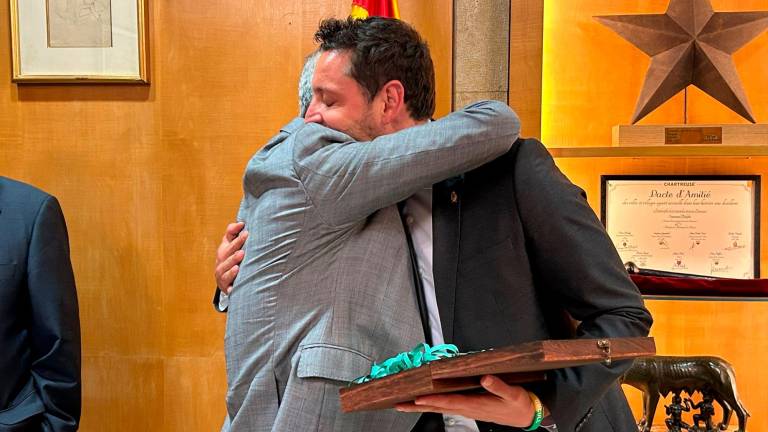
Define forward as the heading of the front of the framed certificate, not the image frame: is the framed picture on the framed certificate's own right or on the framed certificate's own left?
on the framed certificate's own right

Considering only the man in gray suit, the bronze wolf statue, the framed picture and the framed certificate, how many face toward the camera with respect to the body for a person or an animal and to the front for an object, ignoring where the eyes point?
2

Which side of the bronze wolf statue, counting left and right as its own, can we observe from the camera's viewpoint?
left

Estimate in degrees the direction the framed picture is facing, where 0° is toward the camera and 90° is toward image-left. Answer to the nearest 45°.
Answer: approximately 0°

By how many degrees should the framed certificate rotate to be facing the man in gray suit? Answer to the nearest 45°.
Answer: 0° — it already faces them

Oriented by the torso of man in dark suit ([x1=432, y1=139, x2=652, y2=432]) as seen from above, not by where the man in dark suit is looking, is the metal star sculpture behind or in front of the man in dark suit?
behind

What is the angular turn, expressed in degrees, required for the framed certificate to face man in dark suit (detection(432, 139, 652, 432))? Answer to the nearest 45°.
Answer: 0° — it already faces them
